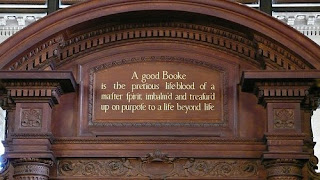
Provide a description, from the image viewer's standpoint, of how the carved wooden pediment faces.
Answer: facing the viewer
